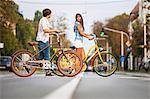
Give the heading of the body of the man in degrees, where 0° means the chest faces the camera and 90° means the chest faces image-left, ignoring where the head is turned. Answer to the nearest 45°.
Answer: approximately 270°

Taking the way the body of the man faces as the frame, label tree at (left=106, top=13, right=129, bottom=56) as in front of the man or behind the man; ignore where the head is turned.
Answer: in front
